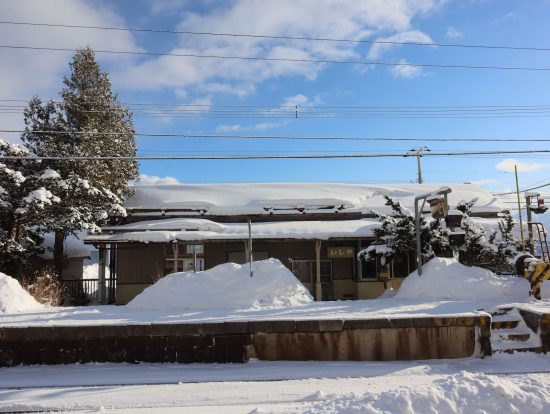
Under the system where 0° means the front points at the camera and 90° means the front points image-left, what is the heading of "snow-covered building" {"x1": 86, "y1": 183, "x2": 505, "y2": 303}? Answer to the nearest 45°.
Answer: approximately 0°

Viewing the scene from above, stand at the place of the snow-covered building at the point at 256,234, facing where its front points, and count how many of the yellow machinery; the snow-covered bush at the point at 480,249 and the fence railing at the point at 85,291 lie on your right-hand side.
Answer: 1

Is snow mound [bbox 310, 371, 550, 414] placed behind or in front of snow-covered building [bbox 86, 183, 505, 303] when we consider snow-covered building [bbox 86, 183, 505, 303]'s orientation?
in front

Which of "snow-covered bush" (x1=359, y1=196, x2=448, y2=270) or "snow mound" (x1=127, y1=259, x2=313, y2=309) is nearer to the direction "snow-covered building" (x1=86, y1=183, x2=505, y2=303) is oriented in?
the snow mound

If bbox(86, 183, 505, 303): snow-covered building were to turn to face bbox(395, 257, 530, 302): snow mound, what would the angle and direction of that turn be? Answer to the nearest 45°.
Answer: approximately 45° to its left

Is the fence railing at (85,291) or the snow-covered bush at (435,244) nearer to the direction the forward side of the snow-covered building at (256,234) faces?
the snow-covered bush

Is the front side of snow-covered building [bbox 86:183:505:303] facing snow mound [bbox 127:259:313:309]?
yes

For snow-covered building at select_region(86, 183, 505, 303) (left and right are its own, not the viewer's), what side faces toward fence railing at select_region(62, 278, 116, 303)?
right

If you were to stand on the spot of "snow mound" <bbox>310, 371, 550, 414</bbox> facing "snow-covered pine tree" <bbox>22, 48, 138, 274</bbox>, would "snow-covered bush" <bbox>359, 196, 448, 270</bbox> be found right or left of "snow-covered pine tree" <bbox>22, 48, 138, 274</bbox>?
right

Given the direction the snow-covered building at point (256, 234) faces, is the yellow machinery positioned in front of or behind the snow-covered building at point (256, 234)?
in front

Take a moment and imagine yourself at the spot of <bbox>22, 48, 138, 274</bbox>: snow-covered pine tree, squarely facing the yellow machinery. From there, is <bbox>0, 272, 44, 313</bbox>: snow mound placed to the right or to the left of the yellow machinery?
right
